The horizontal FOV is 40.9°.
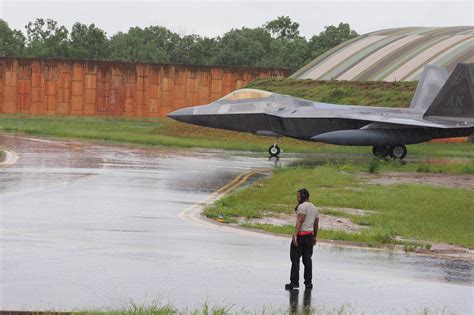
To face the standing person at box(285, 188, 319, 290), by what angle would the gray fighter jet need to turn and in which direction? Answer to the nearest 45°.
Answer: approximately 90° to its left

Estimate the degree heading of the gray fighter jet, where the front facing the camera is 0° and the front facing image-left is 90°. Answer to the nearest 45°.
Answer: approximately 90°
